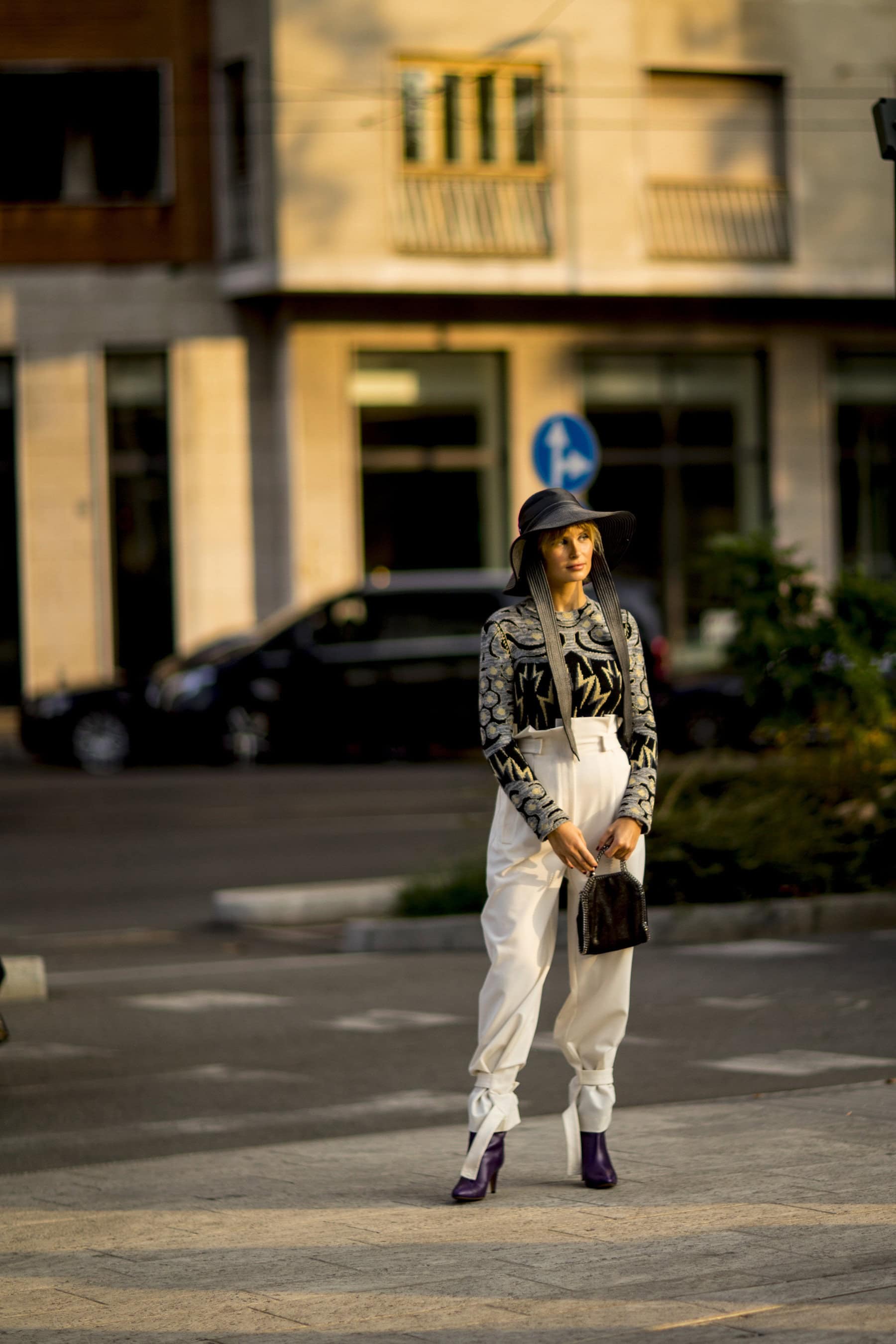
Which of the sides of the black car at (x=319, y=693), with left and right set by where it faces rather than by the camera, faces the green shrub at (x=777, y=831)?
left

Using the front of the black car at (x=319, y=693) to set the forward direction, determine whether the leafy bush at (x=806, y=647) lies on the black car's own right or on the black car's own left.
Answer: on the black car's own left

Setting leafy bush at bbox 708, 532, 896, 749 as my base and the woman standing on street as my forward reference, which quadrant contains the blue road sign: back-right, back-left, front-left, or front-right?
back-right

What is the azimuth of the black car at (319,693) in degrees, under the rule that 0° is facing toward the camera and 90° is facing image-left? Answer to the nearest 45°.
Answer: approximately 90°

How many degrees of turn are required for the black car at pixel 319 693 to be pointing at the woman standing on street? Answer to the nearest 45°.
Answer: approximately 90° to its left

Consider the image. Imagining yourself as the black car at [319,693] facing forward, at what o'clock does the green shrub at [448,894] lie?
The green shrub is roughly at 9 o'clock from the black car.

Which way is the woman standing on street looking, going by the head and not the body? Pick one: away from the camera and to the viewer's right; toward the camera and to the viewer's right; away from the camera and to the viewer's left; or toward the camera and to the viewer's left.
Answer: toward the camera and to the viewer's right
